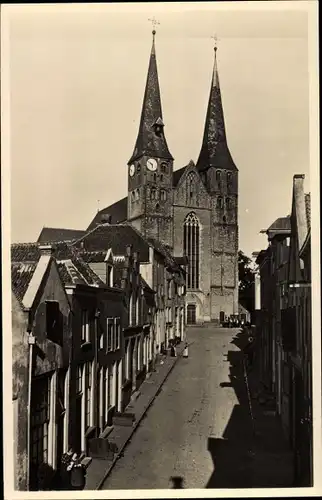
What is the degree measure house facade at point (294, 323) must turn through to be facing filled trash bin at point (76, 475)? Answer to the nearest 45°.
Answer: approximately 45° to its left

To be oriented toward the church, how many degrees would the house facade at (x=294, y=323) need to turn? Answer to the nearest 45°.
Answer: approximately 90° to its right

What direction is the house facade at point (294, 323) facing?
to the viewer's left

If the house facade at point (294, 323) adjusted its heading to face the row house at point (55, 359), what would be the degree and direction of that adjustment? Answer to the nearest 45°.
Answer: approximately 45° to its left

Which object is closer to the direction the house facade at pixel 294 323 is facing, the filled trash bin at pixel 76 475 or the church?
the filled trash bin
